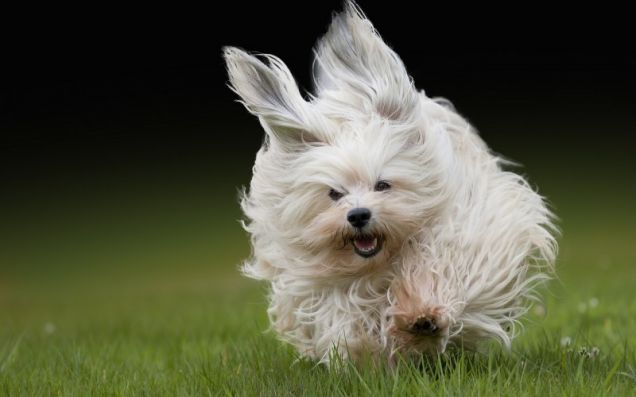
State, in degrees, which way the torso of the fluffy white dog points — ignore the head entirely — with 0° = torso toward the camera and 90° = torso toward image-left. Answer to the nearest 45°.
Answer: approximately 45°

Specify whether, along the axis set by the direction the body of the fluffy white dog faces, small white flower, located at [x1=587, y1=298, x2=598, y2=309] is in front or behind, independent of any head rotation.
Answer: behind

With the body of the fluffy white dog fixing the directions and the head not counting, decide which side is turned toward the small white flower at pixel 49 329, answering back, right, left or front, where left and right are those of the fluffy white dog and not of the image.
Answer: right
